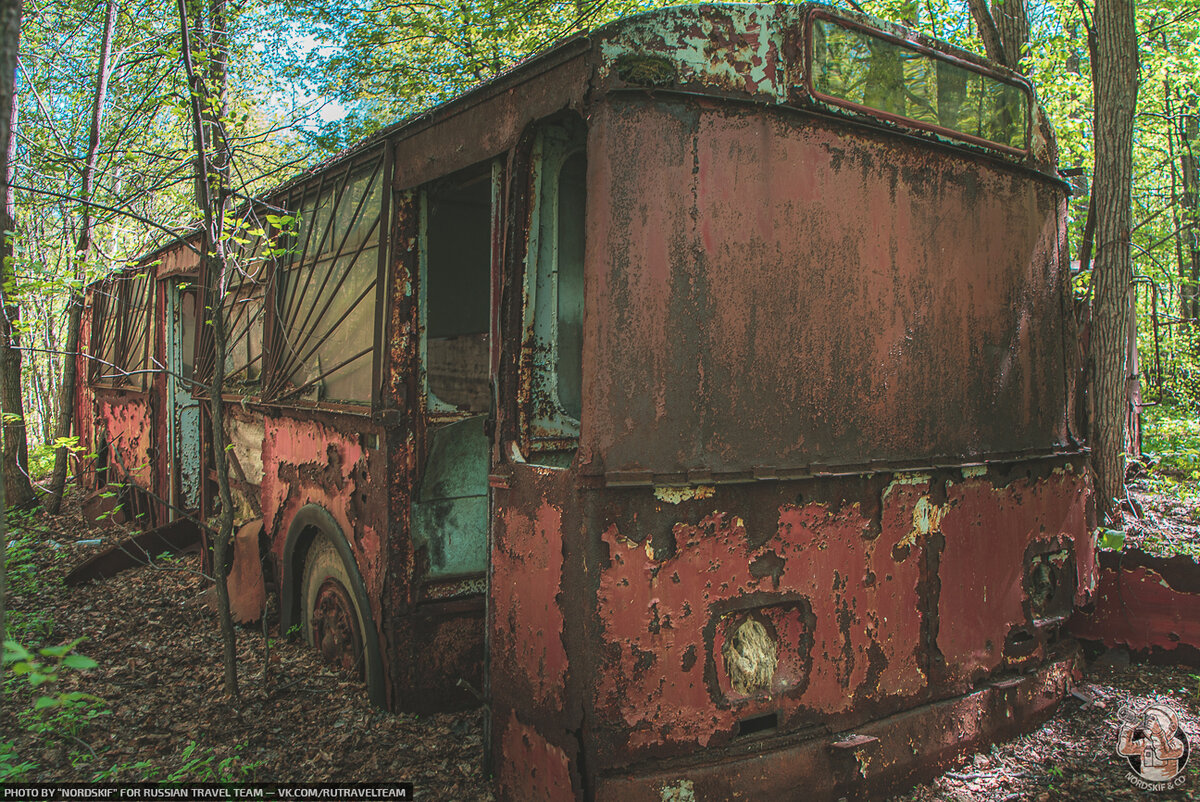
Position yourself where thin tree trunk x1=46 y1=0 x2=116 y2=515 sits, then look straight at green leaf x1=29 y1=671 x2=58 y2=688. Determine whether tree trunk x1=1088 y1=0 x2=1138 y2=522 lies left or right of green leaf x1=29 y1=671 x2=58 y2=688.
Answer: left

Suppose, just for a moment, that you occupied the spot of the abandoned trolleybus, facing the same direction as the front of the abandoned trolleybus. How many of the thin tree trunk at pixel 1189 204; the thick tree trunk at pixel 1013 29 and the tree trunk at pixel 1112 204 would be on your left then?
3

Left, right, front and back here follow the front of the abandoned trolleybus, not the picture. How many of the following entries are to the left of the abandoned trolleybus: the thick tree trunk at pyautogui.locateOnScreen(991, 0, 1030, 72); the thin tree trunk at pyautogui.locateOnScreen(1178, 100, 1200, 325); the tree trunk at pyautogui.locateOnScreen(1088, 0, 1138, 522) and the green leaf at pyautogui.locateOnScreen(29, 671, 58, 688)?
3

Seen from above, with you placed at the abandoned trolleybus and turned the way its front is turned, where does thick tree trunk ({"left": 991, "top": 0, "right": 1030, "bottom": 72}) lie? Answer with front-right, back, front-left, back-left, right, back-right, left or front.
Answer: left

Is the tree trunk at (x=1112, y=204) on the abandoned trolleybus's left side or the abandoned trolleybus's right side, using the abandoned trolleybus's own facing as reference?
on its left

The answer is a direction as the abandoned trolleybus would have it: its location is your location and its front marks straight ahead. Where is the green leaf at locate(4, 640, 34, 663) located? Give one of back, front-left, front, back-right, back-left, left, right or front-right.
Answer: right
